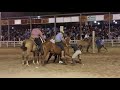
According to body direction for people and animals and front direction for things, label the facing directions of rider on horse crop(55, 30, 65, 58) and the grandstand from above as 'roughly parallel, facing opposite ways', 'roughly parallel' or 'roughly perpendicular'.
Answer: roughly perpendicular

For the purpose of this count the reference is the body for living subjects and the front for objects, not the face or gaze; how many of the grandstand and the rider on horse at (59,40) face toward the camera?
1

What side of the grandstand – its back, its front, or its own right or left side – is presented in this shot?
front

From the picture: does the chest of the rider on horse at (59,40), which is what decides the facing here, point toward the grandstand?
no

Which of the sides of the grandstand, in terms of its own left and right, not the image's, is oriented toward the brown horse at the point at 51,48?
front

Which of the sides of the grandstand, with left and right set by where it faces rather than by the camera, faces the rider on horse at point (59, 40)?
front
